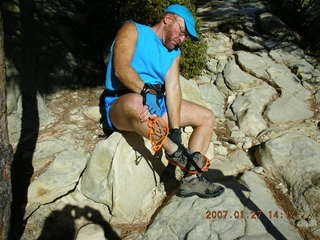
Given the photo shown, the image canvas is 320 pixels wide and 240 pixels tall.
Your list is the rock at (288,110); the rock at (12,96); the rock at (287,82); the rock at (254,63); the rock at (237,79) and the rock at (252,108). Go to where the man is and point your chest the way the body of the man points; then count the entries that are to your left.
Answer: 5

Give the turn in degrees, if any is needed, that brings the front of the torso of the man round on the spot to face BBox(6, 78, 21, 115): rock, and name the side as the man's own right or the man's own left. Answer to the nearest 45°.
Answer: approximately 135° to the man's own right

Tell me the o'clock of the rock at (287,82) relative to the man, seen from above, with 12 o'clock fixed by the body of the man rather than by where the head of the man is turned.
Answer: The rock is roughly at 9 o'clock from the man.

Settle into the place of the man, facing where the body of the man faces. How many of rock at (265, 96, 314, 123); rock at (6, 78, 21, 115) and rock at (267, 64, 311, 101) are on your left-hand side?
2

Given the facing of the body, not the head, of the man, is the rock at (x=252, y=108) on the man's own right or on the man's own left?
on the man's own left

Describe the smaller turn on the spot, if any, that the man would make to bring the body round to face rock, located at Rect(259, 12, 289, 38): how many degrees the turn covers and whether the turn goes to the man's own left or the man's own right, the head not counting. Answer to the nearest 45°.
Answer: approximately 90° to the man's own left

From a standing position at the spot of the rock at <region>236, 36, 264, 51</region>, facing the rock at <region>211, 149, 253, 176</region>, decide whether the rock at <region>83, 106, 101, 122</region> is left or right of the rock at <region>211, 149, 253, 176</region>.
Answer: right

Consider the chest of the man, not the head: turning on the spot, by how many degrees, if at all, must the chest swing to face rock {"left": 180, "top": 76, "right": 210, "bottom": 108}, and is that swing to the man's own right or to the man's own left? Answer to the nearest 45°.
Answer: approximately 135° to the man's own left

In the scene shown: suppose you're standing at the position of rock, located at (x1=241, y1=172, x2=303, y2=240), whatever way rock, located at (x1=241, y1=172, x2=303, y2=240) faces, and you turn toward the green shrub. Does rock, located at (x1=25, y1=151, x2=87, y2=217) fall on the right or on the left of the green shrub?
left

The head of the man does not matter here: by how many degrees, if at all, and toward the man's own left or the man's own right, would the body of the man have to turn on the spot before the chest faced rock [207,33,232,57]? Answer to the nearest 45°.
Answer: approximately 135° to the man's own left

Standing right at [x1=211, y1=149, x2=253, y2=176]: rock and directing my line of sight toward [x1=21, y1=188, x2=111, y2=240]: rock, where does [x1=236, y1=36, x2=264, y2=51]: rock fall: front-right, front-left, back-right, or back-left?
back-right

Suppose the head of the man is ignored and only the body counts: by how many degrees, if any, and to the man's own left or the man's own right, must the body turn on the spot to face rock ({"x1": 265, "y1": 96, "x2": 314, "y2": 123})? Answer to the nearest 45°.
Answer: approximately 90° to the man's own left

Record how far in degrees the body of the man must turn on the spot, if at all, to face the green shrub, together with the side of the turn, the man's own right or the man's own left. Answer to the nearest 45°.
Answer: approximately 135° to the man's own left

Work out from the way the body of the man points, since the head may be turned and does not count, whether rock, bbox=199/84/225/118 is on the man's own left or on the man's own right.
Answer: on the man's own left

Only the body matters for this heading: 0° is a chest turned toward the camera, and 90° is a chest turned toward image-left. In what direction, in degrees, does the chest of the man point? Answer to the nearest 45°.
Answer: approximately 315°

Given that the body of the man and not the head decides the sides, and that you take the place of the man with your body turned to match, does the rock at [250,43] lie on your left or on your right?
on your left
